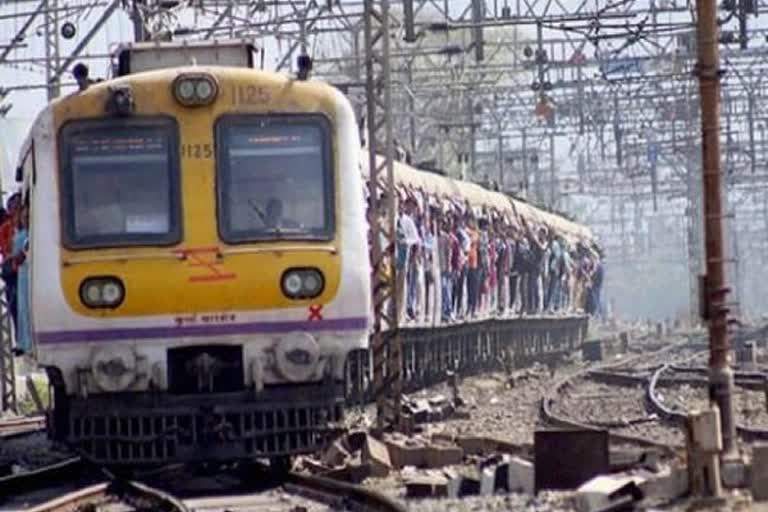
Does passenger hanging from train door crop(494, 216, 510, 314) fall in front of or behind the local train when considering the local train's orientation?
behind

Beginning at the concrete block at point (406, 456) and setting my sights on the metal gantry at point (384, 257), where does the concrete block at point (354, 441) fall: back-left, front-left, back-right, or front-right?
front-left

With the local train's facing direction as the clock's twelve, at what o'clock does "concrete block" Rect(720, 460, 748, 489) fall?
The concrete block is roughly at 10 o'clock from the local train.

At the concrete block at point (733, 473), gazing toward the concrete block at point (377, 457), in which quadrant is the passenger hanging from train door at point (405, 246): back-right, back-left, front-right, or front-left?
front-right

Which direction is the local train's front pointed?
toward the camera
